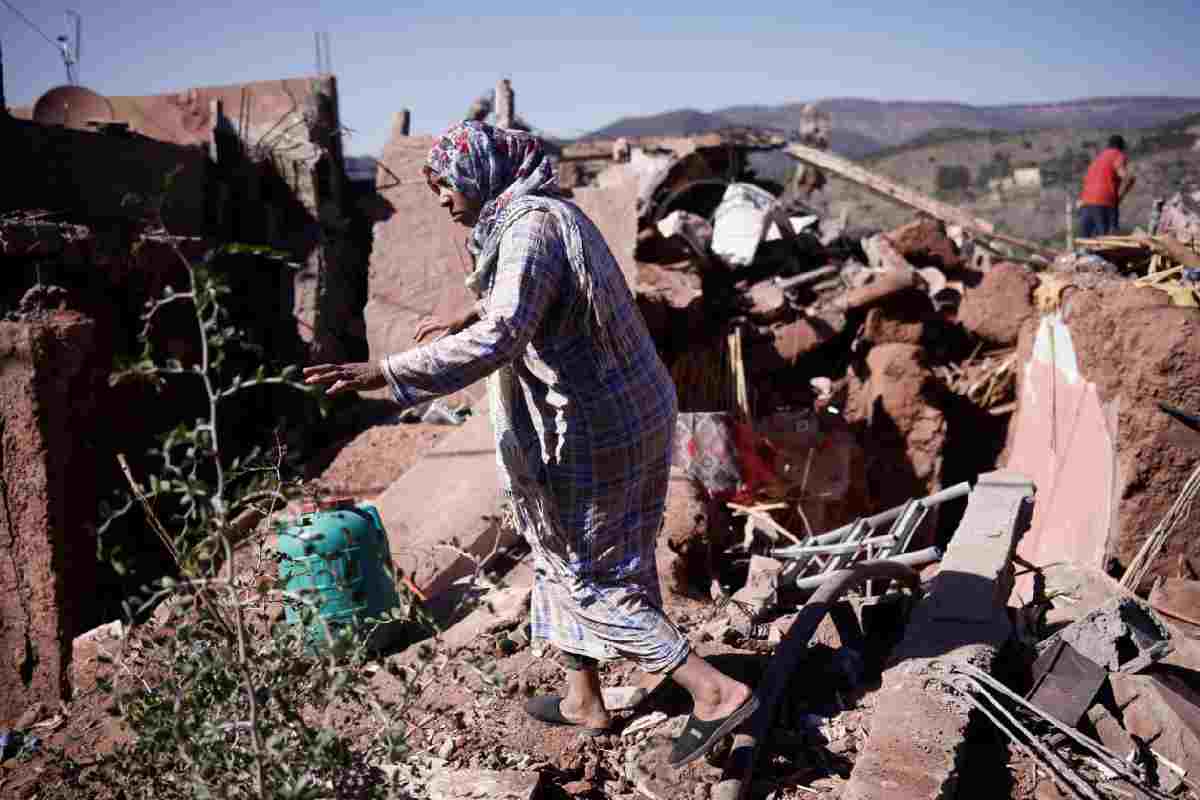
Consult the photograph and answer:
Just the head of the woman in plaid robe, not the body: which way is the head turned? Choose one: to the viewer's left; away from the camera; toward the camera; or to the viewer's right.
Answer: to the viewer's left

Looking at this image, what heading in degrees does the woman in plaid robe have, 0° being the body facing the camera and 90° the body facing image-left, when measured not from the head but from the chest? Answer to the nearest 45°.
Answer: approximately 90°

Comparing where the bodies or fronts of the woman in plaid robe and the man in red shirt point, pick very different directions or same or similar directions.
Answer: very different directions

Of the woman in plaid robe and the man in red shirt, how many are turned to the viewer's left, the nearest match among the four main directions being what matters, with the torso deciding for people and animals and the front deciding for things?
1

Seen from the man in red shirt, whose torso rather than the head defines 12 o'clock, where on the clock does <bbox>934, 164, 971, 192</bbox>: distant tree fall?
The distant tree is roughly at 10 o'clock from the man in red shirt.

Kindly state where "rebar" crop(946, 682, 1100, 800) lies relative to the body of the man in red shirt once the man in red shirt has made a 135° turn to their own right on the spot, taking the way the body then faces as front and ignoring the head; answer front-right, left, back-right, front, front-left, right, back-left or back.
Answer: front

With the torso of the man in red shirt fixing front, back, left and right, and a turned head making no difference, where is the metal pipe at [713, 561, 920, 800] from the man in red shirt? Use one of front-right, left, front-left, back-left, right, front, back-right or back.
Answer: back-right

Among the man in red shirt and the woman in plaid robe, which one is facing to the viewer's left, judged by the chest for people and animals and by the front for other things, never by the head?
the woman in plaid robe

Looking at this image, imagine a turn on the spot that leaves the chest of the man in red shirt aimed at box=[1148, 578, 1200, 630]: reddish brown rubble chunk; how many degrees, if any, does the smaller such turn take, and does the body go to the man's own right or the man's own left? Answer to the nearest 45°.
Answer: approximately 135° to the man's own right

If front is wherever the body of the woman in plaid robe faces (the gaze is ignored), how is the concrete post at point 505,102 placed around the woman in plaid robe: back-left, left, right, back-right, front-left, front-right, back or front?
right

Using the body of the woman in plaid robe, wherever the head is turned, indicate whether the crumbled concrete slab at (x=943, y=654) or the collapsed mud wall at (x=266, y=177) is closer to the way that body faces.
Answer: the collapsed mud wall
